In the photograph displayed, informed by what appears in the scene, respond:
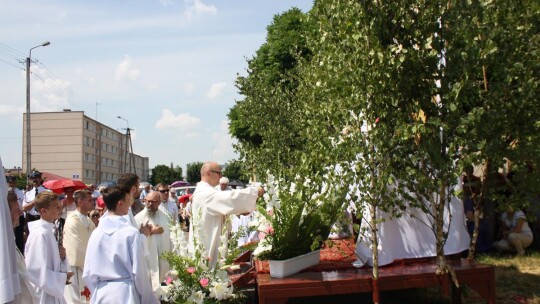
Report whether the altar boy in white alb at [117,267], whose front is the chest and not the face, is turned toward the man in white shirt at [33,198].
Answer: no

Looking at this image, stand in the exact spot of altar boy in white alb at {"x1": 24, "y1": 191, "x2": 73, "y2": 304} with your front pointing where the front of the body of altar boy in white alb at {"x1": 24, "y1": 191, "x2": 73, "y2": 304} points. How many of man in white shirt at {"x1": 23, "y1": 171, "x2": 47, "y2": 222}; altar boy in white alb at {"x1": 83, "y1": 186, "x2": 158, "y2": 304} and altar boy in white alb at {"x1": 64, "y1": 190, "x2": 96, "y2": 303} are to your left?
2

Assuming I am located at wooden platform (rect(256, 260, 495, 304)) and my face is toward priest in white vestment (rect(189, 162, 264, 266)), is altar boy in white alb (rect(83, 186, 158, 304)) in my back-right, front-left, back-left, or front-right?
front-left

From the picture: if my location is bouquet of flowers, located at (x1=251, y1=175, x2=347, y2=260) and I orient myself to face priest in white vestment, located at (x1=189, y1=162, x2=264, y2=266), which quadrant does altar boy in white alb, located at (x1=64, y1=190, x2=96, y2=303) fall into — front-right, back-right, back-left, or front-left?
front-left

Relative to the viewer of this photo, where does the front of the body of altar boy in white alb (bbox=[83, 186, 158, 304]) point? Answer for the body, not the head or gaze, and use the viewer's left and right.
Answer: facing away from the viewer and to the right of the viewer

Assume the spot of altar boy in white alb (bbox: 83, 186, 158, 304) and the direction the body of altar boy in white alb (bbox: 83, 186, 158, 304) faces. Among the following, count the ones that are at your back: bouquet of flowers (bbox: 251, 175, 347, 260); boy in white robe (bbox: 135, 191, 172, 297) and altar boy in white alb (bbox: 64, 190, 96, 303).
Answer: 0

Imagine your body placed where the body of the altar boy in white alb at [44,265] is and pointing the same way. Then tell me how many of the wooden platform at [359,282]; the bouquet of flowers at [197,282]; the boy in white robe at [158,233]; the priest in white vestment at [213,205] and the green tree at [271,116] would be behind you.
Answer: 0

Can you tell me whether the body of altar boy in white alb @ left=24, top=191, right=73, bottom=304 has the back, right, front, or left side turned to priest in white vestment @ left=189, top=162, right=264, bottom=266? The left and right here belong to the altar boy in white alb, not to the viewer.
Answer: front

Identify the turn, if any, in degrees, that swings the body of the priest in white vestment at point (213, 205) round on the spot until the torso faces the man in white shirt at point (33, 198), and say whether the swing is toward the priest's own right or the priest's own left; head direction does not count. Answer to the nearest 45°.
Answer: approximately 135° to the priest's own left

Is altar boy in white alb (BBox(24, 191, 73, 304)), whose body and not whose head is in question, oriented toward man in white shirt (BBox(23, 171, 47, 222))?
no

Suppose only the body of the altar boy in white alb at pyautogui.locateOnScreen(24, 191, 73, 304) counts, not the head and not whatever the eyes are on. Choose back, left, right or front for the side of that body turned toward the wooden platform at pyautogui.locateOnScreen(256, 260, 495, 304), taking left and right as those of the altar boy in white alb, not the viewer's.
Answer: front

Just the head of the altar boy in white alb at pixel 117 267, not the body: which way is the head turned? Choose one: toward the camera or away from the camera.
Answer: away from the camera

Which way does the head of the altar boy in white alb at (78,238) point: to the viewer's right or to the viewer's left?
to the viewer's right

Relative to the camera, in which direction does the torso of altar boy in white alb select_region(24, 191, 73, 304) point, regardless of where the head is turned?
to the viewer's right

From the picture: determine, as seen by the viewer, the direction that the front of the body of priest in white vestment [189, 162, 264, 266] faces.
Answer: to the viewer's right
